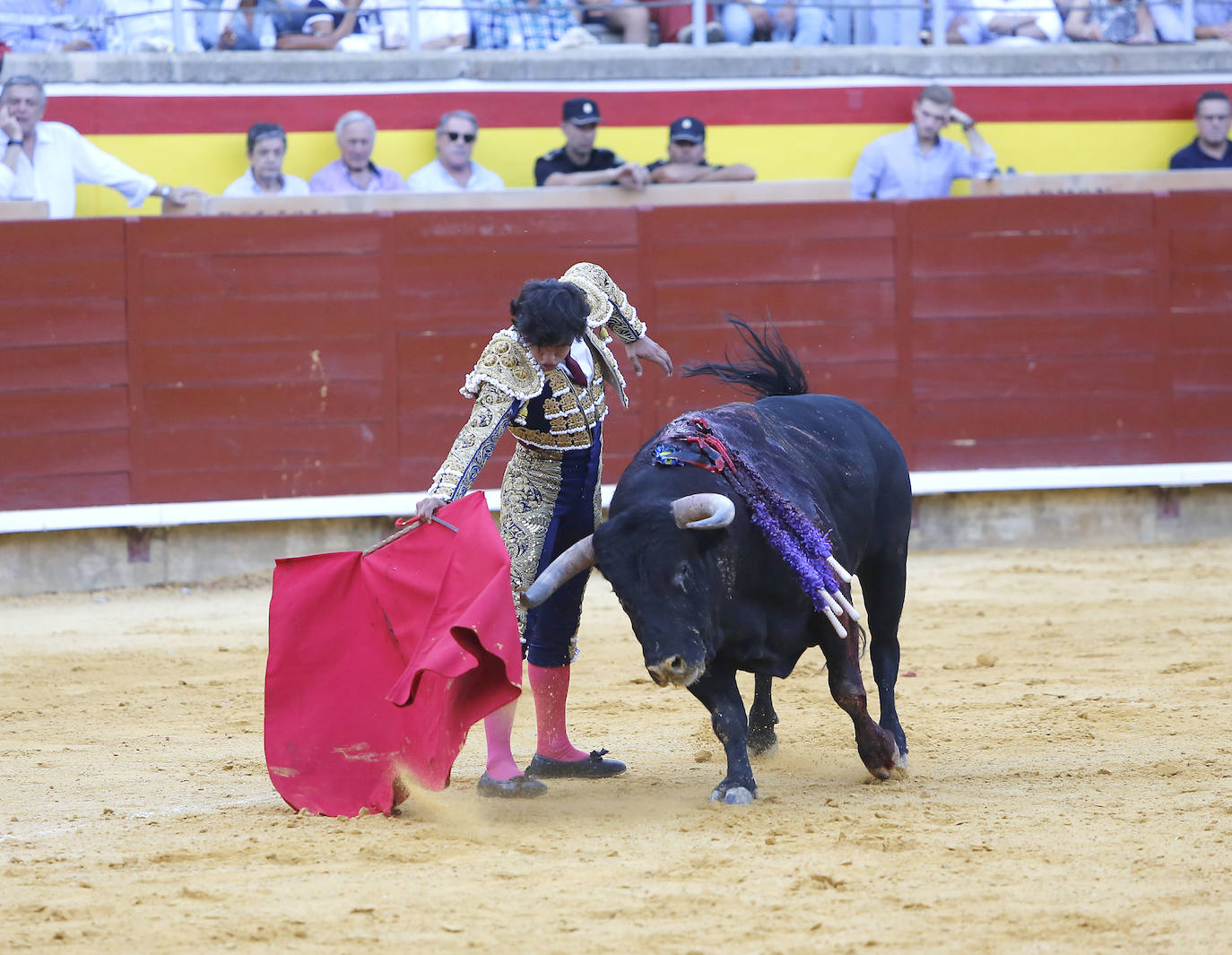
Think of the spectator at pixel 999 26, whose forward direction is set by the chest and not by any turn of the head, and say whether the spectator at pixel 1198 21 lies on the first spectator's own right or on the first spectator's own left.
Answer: on the first spectator's own left

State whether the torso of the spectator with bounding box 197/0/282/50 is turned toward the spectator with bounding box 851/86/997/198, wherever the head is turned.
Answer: no

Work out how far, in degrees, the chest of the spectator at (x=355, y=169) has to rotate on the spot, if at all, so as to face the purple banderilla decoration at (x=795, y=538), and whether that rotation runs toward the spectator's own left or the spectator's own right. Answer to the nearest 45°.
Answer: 0° — they already face it

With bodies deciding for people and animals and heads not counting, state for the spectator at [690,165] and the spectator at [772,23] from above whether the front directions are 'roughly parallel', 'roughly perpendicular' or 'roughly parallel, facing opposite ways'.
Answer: roughly parallel

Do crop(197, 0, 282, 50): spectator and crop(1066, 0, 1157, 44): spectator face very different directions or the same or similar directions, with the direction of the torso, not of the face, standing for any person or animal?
same or similar directions

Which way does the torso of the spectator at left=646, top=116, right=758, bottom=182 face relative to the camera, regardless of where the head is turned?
toward the camera

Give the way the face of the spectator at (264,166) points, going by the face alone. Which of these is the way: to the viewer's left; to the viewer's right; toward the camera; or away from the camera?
toward the camera

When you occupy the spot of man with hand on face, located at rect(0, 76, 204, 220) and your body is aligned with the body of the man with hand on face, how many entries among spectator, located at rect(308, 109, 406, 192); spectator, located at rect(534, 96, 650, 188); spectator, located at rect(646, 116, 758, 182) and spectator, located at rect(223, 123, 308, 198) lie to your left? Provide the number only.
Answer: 4

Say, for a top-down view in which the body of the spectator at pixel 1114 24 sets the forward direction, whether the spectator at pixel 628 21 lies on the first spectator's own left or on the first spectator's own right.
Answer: on the first spectator's own right

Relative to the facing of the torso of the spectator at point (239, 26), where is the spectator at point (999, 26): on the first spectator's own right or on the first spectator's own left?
on the first spectator's own left

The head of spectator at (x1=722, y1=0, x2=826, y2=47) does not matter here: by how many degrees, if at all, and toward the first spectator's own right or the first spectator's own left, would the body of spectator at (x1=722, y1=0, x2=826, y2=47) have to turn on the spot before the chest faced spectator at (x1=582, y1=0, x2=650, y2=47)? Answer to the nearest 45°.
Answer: approximately 90° to the first spectator's own right

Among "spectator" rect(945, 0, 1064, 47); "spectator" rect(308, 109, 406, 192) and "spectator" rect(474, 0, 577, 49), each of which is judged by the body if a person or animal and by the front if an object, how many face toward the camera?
3

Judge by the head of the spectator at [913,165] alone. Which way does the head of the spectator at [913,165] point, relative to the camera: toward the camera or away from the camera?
toward the camera

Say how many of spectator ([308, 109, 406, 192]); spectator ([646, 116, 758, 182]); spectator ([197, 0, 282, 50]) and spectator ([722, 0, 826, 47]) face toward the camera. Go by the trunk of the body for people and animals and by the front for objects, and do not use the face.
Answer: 4

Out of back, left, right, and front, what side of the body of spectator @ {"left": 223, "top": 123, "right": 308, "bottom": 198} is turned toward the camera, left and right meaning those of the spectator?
front

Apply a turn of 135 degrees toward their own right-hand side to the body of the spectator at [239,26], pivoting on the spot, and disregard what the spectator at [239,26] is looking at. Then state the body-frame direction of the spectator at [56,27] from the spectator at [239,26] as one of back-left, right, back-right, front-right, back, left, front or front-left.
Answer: front-left

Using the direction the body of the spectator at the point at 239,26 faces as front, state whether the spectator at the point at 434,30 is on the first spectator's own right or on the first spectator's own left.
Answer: on the first spectator's own left

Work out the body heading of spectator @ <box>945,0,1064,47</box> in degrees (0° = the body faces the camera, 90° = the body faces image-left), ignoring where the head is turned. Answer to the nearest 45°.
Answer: approximately 0°

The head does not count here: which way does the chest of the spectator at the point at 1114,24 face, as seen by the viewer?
toward the camera
